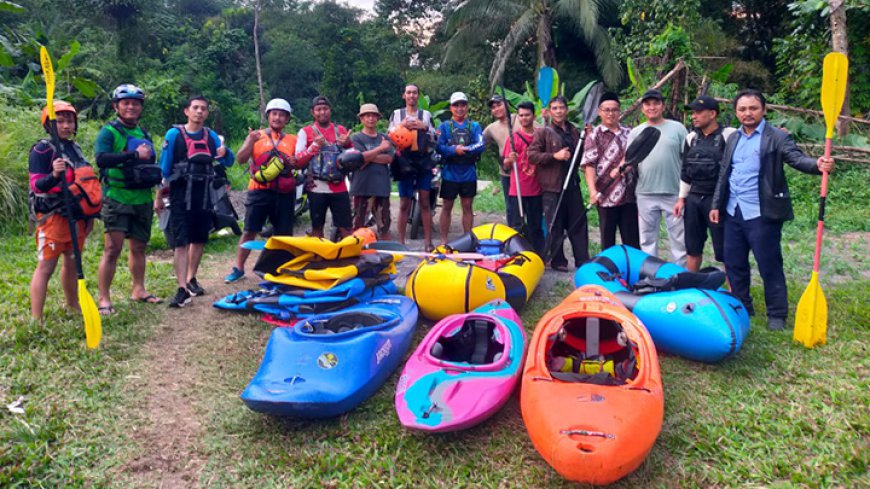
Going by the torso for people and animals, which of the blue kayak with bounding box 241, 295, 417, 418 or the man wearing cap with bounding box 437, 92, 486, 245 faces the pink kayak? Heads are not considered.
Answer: the man wearing cap

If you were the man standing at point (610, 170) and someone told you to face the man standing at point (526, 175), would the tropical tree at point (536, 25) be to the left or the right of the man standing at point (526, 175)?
right

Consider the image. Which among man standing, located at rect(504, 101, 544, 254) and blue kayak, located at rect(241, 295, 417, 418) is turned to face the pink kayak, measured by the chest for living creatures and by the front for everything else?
the man standing

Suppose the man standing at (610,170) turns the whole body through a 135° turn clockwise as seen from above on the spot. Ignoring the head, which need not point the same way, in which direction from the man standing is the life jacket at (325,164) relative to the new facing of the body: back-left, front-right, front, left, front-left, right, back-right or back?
front-left

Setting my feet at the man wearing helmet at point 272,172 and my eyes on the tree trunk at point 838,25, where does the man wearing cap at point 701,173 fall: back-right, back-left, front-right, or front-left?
front-right

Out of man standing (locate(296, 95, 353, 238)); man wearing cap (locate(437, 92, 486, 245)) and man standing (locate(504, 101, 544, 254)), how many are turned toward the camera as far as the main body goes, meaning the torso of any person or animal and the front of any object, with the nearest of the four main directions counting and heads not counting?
3

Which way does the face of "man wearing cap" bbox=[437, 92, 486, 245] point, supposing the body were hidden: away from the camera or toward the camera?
toward the camera

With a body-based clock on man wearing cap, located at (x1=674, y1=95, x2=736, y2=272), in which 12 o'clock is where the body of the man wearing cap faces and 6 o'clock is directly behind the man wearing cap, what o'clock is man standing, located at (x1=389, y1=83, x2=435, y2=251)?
The man standing is roughly at 2 o'clock from the man wearing cap.

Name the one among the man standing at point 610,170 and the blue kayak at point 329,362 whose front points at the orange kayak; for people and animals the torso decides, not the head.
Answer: the man standing

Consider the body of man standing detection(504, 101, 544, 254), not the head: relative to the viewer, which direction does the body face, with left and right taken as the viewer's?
facing the viewer

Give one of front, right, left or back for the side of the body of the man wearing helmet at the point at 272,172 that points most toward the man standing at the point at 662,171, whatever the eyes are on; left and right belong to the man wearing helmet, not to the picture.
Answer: left

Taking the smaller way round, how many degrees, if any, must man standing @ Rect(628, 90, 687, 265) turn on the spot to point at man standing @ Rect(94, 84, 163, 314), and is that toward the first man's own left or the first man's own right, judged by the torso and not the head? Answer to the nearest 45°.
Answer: approximately 45° to the first man's own right

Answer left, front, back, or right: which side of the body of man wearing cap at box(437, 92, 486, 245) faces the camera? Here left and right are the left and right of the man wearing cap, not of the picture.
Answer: front

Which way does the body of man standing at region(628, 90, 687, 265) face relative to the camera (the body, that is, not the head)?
toward the camera
